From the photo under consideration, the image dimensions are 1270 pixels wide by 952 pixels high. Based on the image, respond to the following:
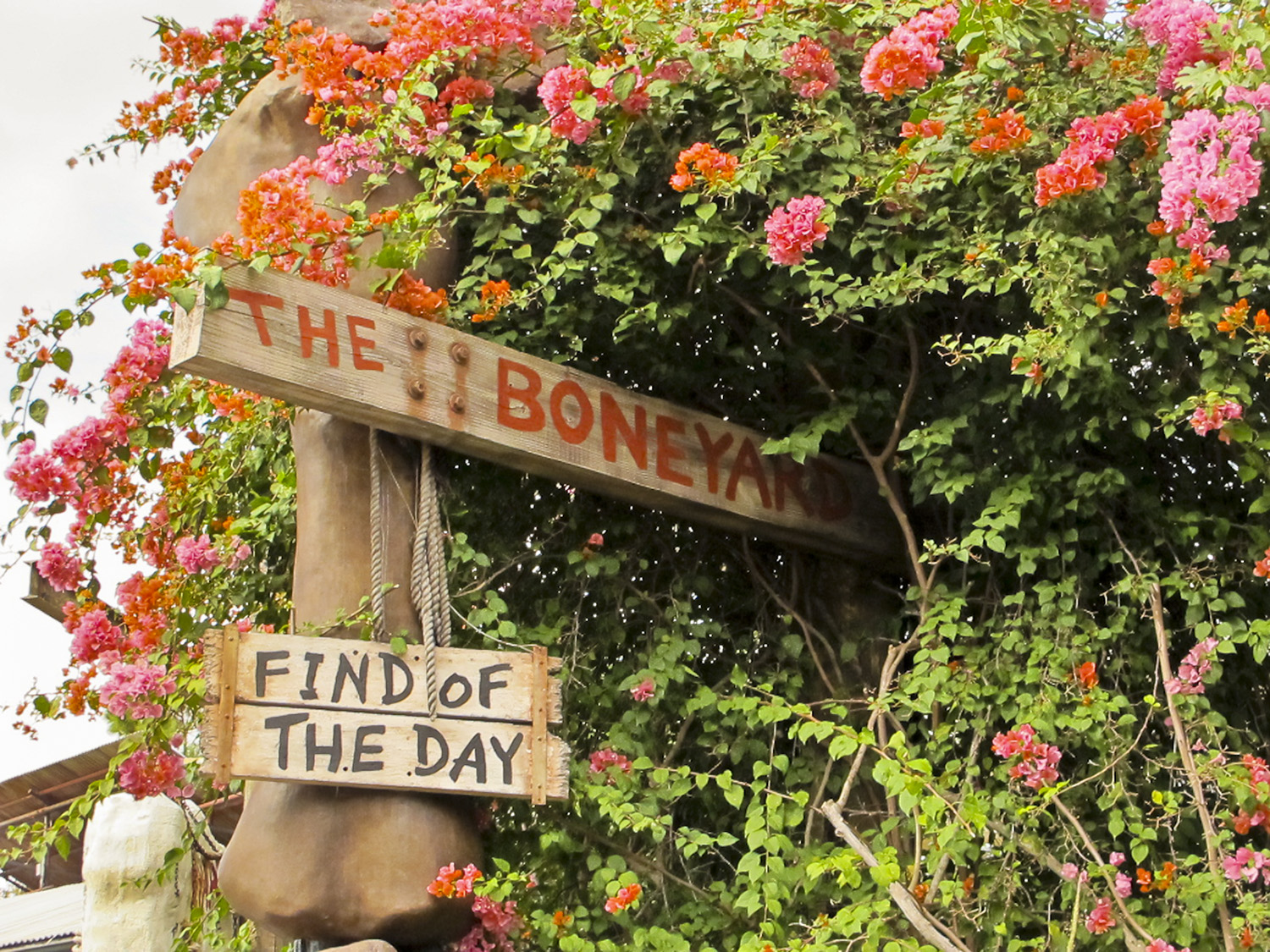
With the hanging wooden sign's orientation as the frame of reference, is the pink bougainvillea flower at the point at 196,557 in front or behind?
behind

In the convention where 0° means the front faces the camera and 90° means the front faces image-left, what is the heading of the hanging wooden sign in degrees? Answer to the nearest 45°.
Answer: approximately 0°
